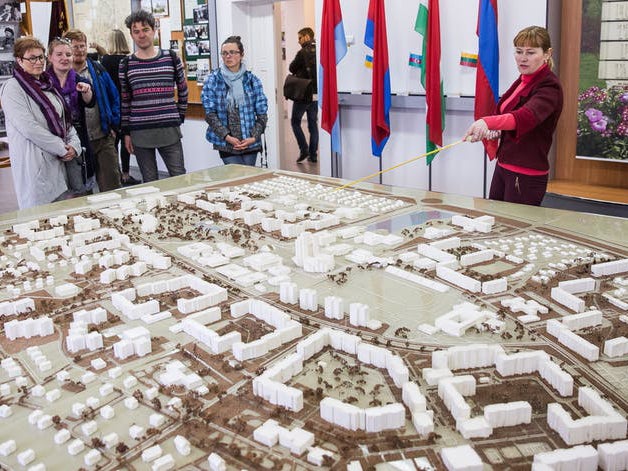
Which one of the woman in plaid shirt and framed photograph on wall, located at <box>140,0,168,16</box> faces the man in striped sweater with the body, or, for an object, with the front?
the framed photograph on wall

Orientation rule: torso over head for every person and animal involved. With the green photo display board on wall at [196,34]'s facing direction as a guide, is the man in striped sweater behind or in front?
in front

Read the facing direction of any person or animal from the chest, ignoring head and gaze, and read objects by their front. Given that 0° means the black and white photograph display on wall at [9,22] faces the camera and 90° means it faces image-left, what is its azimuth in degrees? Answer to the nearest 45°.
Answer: approximately 0°

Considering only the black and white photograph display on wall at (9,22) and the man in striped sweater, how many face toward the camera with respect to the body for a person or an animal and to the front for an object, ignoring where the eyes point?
2

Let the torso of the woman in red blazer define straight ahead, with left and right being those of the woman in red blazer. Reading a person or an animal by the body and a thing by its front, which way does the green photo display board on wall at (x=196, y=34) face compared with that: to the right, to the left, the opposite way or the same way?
to the left

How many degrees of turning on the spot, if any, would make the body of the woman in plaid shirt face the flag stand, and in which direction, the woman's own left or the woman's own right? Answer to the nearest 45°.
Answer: approximately 135° to the woman's own left

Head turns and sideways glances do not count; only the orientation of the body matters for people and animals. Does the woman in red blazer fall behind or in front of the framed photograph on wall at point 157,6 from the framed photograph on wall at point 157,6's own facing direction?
in front

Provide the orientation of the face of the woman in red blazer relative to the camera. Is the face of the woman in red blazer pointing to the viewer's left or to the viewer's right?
to the viewer's left

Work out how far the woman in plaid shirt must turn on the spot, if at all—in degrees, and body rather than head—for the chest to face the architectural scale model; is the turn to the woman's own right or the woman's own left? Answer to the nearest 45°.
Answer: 0° — they already face it

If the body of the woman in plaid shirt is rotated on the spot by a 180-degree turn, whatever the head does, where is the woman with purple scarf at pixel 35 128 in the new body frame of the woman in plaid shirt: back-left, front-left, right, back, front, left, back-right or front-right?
back-left
